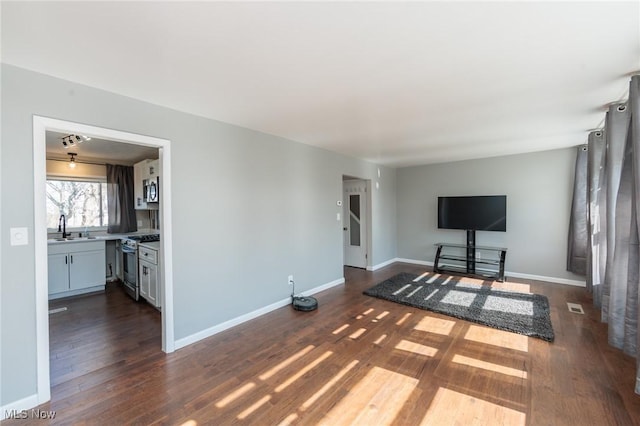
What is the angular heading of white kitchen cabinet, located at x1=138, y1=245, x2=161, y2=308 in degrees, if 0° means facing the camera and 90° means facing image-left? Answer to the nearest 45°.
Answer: approximately 45°

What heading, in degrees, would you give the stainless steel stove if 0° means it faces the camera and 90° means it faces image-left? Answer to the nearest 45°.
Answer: approximately 45°
